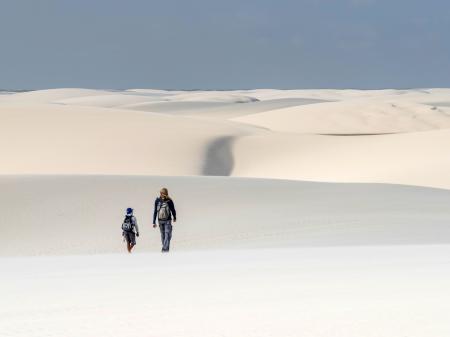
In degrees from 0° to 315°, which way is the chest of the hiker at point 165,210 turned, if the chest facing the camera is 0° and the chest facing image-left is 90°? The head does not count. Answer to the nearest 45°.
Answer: approximately 180°
